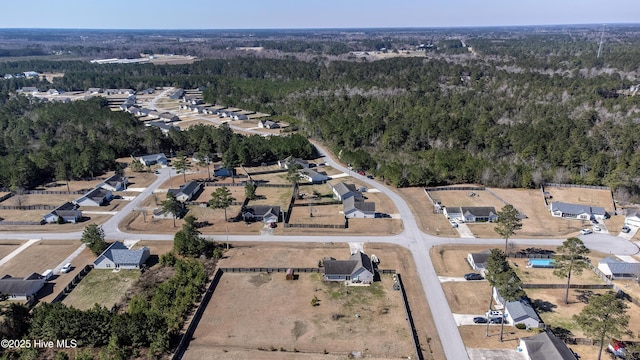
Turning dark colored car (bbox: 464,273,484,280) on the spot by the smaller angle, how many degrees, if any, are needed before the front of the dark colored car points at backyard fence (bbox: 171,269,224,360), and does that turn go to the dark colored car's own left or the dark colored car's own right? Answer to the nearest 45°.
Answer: approximately 135° to the dark colored car's own right

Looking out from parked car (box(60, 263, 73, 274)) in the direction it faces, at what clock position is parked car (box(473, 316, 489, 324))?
parked car (box(473, 316, 489, 324)) is roughly at 9 o'clock from parked car (box(60, 263, 73, 274)).

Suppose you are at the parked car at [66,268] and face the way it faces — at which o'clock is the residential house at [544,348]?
The residential house is roughly at 9 o'clock from the parked car.

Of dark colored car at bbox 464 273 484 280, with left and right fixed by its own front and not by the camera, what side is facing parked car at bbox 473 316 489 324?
right

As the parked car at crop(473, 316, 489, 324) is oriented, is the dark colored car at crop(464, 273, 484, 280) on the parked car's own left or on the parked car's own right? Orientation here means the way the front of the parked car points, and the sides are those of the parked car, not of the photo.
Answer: on the parked car's own left

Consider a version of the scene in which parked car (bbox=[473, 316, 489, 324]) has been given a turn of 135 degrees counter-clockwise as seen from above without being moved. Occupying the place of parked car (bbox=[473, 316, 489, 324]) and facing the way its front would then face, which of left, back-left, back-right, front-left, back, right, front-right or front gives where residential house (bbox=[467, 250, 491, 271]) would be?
front-right

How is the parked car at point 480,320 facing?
to the viewer's right

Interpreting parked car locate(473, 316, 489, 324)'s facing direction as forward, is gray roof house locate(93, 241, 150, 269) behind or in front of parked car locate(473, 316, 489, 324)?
behind

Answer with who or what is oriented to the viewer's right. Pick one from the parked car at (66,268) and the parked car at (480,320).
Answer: the parked car at (480,320)

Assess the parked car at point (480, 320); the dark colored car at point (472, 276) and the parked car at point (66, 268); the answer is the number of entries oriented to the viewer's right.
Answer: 2

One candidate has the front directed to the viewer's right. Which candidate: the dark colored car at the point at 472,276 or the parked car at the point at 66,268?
the dark colored car

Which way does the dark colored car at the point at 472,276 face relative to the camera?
to the viewer's right

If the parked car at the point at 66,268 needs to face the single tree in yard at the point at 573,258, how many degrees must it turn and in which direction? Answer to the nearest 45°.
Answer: approximately 90° to its left

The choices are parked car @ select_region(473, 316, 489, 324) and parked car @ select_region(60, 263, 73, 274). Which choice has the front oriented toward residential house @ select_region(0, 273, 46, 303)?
parked car @ select_region(60, 263, 73, 274)

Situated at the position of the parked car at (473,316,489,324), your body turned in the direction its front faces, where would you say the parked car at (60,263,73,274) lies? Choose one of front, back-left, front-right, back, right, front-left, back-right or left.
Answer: back

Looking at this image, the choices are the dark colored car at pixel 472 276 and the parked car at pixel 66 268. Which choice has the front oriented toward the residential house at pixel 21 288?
the parked car
